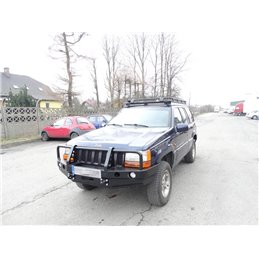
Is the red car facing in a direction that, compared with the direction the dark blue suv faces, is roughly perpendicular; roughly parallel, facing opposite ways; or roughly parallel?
roughly perpendicular

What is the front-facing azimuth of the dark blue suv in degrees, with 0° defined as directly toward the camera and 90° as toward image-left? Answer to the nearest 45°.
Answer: approximately 45°

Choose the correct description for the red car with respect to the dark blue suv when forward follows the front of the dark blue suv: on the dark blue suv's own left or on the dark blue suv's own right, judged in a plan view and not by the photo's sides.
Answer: on the dark blue suv's own right
